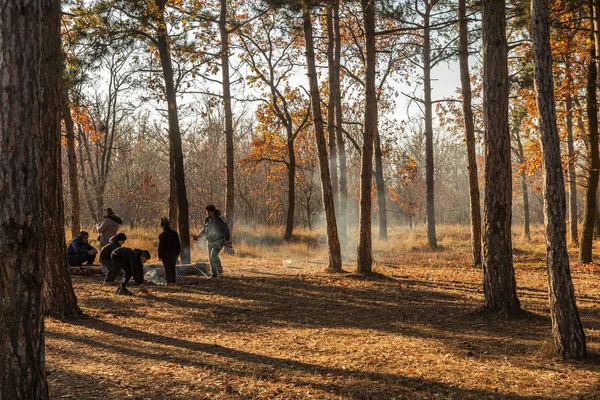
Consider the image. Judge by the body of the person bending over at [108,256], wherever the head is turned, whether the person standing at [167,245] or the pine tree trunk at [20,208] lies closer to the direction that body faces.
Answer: the person standing

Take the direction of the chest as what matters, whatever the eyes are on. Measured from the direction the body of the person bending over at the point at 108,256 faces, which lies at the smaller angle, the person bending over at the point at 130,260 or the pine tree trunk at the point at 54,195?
the person bending over at the point at 130,260

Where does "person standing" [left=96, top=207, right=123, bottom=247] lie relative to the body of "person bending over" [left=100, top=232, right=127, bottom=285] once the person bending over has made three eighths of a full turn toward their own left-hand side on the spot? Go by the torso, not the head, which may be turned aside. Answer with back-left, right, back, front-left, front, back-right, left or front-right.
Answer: front-right

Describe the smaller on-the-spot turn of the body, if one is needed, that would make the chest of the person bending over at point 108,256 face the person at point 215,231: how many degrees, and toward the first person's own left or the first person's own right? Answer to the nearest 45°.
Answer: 0° — they already face them

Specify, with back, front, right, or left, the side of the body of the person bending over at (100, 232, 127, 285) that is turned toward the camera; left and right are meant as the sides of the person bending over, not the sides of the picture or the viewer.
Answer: right

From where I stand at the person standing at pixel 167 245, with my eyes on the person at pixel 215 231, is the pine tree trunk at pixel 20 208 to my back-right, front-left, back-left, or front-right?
back-right

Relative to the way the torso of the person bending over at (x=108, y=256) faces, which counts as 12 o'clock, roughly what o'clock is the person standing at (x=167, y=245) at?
The person standing is roughly at 1 o'clock from the person bending over.

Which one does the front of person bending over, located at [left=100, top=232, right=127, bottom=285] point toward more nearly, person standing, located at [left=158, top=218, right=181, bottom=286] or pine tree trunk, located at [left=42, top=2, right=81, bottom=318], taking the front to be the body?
the person standing
